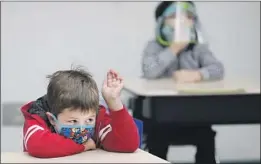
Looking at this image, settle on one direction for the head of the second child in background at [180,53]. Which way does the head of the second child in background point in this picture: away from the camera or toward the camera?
toward the camera

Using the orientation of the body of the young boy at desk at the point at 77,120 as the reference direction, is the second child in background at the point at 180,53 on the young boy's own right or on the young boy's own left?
on the young boy's own left

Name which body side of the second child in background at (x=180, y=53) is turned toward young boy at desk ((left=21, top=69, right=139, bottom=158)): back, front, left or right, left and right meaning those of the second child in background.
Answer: front

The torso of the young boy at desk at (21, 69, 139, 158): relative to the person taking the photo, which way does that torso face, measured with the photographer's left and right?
facing the viewer and to the right of the viewer

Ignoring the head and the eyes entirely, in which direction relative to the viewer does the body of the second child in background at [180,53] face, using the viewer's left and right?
facing the viewer

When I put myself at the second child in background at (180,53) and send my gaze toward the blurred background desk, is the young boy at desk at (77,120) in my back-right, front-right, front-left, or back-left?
front-right
